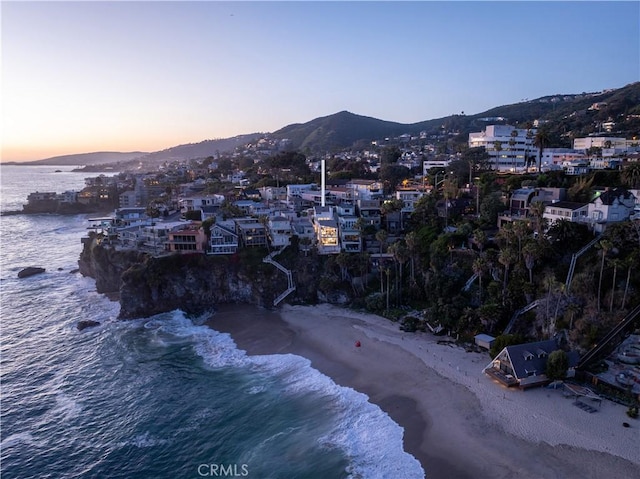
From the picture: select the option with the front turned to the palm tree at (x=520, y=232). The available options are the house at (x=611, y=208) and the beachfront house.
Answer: the house

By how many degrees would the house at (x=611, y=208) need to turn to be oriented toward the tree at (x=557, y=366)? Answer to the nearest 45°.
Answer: approximately 45° to its left

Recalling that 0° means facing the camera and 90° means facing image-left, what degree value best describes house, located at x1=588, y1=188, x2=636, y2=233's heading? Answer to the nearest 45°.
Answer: approximately 45°

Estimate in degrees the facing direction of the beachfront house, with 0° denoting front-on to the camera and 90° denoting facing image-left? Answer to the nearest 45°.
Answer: approximately 45°

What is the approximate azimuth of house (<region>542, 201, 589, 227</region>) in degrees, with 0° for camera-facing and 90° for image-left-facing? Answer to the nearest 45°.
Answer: approximately 45°

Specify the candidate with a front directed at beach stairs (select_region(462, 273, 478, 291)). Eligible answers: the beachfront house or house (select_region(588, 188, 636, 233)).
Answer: the house
